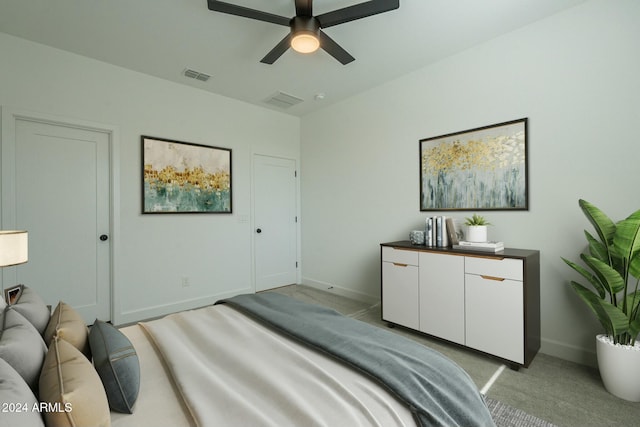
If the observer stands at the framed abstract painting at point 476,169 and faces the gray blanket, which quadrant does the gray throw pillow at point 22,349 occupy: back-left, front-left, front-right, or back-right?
front-right

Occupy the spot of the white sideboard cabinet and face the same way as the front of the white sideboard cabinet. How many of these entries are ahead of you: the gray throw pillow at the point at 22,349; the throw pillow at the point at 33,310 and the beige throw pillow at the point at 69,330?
3

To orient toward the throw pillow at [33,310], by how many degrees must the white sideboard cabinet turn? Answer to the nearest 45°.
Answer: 0° — it already faces it

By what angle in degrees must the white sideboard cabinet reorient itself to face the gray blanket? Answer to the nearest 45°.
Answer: approximately 45° to its left

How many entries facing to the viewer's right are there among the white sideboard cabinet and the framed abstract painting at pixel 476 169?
0

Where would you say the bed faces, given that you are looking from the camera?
facing away from the viewer and to the right of the viewer

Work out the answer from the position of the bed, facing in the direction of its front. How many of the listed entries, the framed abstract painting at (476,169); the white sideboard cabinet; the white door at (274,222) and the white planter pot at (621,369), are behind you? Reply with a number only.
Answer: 0

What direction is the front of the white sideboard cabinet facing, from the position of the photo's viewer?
facing the viewer and to the left of the viewer

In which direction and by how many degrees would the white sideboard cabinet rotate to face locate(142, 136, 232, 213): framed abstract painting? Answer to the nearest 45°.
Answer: approximately 45° to its right

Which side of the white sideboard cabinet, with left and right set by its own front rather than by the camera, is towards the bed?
front

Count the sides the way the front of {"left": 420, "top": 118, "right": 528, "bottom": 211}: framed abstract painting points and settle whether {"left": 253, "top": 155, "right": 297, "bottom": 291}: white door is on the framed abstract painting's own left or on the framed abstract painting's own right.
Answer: on the framed abstract painting's own right

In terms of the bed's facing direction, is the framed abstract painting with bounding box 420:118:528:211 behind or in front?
in front

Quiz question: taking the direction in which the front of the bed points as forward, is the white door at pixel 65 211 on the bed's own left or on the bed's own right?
on the bed's own left

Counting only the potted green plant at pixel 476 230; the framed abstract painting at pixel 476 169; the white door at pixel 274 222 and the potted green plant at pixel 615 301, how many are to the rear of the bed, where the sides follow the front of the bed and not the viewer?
0

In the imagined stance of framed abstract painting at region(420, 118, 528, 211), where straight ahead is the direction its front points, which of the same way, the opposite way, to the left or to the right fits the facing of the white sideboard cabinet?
the same way

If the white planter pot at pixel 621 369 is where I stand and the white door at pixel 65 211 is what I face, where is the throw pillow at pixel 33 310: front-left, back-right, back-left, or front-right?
front-left

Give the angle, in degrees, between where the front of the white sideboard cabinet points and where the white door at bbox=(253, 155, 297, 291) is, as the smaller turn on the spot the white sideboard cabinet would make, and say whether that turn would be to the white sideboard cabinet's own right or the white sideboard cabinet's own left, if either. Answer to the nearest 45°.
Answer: approximately 45° to the white sideboard cabinet's own right

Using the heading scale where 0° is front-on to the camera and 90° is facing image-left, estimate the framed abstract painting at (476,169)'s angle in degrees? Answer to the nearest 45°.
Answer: approximately 45°

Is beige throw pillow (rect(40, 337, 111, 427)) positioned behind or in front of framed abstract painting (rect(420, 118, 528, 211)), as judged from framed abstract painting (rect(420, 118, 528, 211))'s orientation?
in front

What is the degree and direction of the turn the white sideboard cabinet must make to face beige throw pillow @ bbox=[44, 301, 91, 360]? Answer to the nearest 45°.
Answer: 0° — it already faces it

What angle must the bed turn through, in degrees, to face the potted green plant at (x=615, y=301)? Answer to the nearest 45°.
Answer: approximately 45° to its right

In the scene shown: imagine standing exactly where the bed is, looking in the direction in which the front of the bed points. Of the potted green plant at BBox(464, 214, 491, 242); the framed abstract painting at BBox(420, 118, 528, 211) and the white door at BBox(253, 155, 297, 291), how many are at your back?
0
